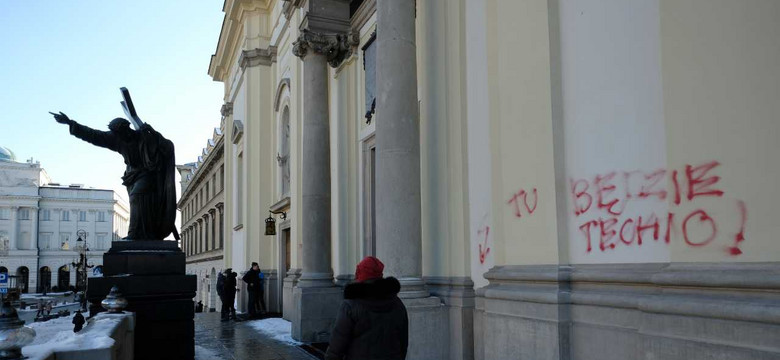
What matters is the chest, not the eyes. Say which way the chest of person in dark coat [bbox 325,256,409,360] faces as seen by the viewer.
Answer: away from the camera

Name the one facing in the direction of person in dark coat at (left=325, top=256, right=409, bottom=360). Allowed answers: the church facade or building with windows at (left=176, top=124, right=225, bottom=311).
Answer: the church facade

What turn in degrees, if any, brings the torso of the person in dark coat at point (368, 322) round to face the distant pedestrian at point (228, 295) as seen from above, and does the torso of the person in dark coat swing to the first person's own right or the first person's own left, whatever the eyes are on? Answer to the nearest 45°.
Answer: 0° — they already face them

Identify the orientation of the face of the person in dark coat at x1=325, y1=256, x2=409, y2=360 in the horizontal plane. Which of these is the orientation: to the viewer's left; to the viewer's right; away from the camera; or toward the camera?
away from the camera

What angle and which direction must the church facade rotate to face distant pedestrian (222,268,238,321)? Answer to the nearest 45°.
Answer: approximately 90° to its right

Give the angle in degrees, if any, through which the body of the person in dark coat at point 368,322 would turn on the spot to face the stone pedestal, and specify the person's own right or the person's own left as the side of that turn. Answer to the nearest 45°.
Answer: approximately 45° to the person's own left
